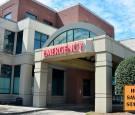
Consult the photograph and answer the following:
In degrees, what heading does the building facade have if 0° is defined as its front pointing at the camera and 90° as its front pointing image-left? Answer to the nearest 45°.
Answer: approximately 45°

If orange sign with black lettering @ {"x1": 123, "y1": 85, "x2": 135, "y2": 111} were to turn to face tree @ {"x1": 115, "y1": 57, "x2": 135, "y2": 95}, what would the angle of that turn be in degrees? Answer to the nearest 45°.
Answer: approximately 180°

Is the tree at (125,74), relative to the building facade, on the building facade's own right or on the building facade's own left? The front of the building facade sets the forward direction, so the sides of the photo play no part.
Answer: on the building facade's own left
